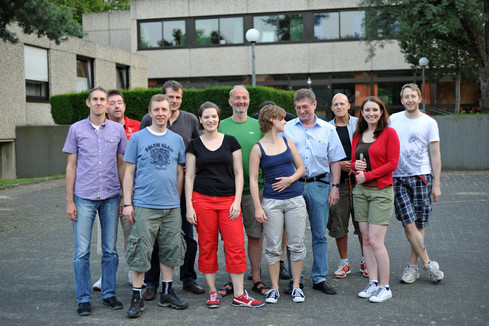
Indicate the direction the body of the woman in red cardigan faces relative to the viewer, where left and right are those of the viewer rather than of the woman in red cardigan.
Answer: facing the viewer and to the left of the viewer

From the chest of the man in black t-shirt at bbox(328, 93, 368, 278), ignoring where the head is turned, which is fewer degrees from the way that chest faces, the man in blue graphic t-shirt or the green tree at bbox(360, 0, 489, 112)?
the man in blue graphic t-shirt

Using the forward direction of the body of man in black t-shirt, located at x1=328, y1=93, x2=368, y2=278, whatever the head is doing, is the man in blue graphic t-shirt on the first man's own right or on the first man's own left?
on the first man's own right

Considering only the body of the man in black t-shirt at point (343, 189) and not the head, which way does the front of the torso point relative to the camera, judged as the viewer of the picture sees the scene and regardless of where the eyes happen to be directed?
toward the camera

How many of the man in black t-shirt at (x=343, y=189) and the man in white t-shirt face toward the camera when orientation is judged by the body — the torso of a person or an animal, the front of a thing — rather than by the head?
2

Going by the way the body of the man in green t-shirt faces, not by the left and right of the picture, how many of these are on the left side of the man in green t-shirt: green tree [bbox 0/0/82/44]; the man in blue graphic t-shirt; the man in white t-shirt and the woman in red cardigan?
2

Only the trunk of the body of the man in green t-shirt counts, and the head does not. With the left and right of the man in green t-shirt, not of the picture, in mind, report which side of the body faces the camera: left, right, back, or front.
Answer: front

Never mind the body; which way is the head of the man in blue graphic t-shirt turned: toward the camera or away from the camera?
toward the camera

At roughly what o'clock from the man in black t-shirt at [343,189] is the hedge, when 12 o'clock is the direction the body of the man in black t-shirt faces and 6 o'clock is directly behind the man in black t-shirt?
The hedge is roughly at 5 o'clock from the man in black t-shirt.

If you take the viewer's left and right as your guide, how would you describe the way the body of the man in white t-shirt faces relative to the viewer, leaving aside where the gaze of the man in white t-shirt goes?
facing the viewer

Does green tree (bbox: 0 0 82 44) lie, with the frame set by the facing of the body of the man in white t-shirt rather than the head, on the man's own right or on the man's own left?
on the man's own right

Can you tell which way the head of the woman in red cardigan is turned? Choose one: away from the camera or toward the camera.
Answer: toward the camera

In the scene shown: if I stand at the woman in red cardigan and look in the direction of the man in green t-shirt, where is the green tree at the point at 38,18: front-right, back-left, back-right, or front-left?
front-right

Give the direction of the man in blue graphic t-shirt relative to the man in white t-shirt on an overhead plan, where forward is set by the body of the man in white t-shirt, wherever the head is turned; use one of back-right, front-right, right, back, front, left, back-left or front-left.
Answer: front-right

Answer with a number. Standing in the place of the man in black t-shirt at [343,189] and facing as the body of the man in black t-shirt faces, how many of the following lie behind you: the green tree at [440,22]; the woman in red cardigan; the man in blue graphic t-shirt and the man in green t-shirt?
1

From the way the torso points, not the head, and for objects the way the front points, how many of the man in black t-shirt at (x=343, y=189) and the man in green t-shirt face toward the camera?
2

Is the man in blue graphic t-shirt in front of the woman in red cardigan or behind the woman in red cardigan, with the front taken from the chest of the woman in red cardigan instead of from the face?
in front
